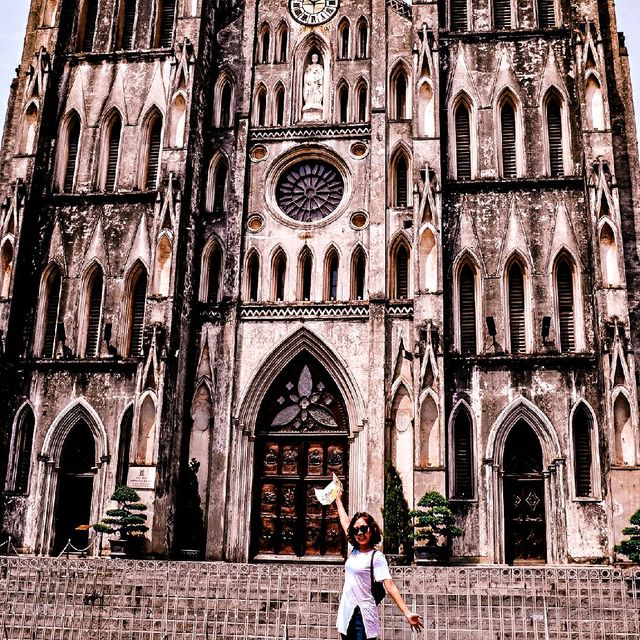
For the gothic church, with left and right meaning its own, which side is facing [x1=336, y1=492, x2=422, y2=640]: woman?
front

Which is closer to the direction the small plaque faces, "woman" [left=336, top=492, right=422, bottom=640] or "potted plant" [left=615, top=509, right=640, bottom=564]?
the woman

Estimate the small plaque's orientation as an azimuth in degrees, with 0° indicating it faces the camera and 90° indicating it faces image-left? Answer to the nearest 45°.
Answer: approximately 0°

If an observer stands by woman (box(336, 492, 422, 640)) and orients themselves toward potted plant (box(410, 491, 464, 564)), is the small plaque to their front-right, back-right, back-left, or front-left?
front-left

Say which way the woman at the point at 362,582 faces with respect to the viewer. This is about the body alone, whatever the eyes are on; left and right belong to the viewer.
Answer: facing the viewer and to the left of the viewer

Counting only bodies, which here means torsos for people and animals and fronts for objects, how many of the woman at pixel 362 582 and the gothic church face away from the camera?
0

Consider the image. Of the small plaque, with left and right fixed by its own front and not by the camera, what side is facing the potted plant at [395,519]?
left

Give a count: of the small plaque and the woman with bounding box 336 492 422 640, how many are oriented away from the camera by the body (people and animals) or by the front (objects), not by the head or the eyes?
0

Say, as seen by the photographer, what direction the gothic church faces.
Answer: facing the viewer

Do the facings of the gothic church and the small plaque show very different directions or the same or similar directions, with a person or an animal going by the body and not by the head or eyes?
same or similar directions
